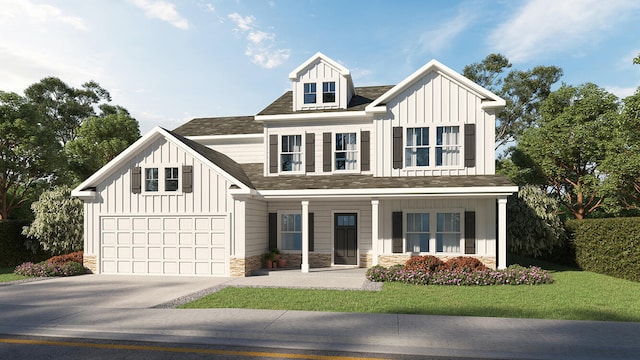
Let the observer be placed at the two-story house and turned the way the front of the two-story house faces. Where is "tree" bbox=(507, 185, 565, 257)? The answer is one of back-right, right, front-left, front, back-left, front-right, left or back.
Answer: left

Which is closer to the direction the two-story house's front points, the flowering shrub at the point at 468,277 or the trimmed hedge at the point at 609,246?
the flowering shrub

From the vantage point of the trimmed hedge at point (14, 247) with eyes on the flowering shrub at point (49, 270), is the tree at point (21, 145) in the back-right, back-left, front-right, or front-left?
back-left

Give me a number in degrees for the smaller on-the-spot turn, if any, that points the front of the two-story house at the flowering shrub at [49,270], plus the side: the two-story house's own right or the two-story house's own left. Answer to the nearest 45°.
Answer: approximately 90° to the two-story house's own right

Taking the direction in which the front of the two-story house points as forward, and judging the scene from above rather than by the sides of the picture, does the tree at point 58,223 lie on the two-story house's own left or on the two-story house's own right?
on the two-story house's own right

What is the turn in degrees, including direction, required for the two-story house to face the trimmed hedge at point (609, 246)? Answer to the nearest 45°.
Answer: approximately 90° to its left

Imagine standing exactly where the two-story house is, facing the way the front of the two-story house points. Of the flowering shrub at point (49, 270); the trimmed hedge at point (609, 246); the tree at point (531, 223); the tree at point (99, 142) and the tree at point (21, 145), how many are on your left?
2

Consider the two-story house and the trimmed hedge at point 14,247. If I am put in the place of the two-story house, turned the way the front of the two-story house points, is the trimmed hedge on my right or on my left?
on my right

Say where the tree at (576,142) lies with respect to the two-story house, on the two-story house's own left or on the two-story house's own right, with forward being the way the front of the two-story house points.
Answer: on the two-story house's own left

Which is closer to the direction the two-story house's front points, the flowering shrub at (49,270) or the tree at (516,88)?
the flowering shrub

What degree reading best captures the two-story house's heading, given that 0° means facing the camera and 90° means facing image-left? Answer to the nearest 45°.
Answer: approximately 0°

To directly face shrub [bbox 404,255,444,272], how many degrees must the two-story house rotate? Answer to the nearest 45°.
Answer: approximately 45° to its left

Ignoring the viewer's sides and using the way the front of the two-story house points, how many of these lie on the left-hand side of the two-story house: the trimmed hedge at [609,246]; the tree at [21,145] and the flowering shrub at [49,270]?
1

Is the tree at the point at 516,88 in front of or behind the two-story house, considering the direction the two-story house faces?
behind
